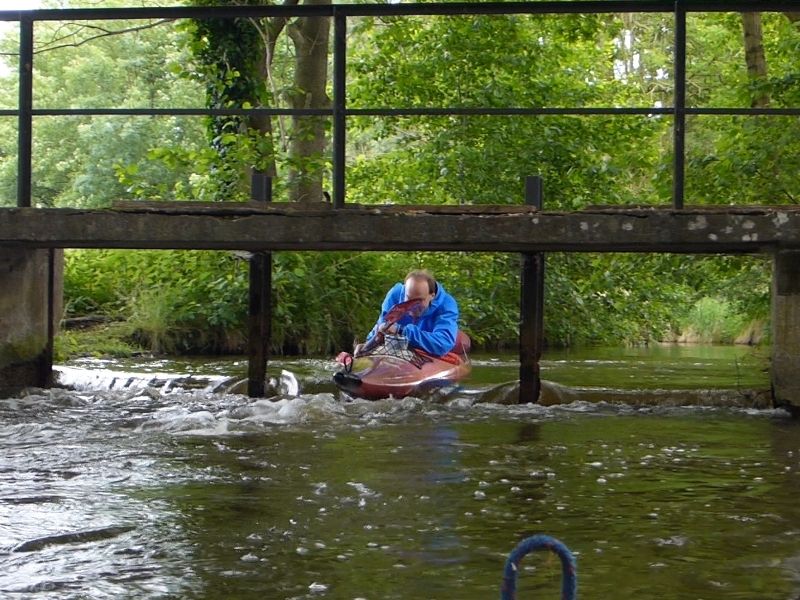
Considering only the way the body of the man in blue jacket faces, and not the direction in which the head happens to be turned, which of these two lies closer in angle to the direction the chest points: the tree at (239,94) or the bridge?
the bridge

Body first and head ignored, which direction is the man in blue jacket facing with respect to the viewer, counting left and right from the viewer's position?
facing the viewer and to the left of the viewer

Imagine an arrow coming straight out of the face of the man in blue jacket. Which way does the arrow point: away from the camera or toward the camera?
toward the camera

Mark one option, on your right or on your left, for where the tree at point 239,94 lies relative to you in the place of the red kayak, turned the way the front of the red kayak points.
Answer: on your right
